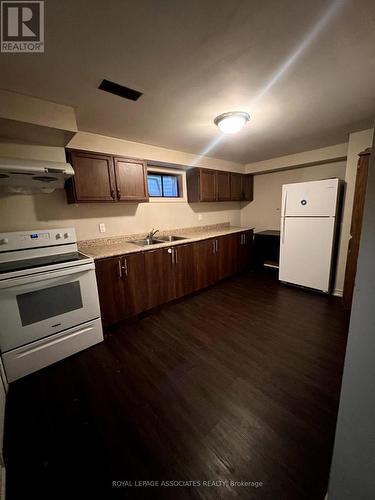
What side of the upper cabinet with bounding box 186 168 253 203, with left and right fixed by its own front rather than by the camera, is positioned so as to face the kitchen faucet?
right

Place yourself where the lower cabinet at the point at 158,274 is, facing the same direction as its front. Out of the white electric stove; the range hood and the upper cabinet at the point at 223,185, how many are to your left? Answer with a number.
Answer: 1

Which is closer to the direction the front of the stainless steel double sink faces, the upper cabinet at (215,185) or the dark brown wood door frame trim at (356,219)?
the dark brown wood door frame trim

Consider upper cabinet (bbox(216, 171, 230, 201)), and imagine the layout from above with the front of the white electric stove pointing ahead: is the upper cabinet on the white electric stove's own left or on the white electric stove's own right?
on the white electric stove's own left

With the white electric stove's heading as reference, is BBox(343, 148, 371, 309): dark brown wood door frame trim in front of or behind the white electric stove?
in front

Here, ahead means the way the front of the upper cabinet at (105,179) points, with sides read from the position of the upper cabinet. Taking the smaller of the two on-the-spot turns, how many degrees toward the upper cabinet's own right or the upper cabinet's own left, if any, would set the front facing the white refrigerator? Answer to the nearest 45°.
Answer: approximately 45° to the upper cabinet's own left

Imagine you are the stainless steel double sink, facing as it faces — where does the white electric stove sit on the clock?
The white electric stove is roughly at 3 o'clock from the stainless steel double sink.

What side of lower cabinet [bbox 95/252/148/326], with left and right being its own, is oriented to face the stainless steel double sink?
left

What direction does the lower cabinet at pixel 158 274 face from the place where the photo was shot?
facing the viewer and to the right of the viewer
